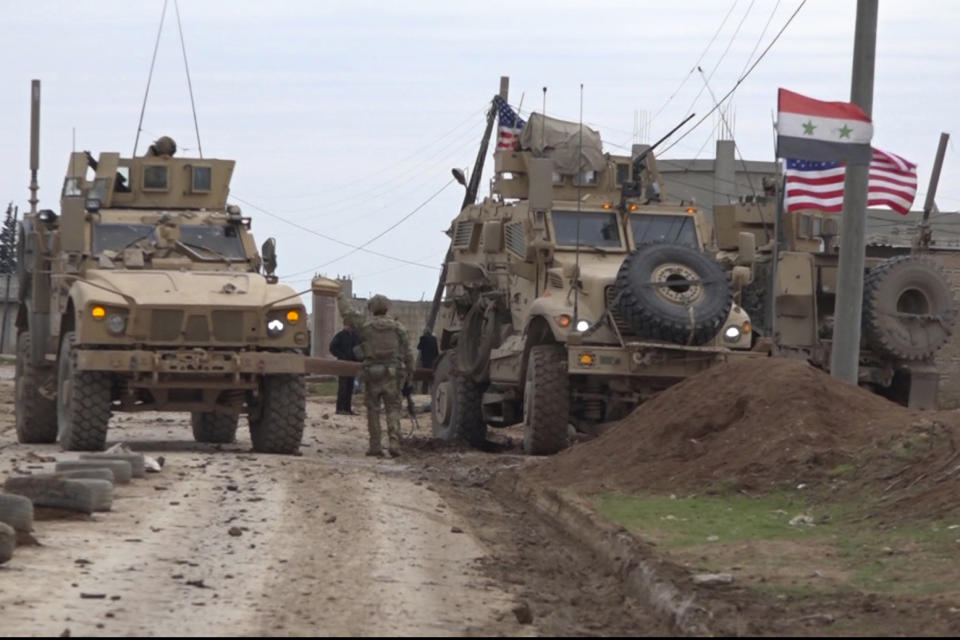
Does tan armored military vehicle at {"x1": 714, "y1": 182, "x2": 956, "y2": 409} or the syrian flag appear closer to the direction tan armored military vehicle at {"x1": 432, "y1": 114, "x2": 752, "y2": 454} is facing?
the syrian flag

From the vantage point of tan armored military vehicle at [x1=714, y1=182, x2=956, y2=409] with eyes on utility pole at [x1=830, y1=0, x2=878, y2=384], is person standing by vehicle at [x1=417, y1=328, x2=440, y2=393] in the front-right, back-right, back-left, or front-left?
back-right

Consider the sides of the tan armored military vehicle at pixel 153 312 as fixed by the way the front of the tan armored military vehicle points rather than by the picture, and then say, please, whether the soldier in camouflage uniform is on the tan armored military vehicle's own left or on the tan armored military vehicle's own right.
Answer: on the tan armored military vehicle's own left

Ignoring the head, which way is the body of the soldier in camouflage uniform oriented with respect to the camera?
away from the camera

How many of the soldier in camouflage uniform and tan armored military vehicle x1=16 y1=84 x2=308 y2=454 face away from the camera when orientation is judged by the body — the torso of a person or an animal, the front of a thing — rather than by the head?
1

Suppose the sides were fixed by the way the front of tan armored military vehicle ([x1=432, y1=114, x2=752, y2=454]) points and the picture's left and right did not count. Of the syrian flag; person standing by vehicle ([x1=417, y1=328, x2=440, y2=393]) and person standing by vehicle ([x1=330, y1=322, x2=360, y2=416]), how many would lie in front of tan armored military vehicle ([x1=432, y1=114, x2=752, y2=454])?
1
